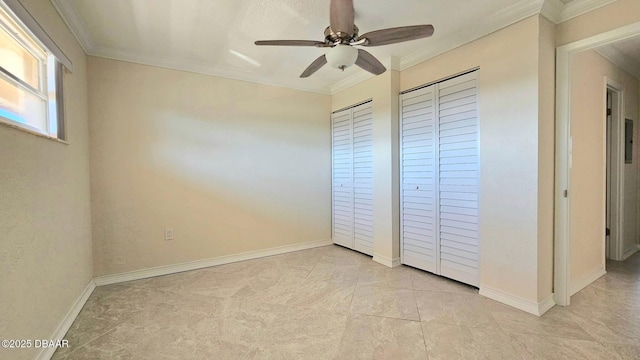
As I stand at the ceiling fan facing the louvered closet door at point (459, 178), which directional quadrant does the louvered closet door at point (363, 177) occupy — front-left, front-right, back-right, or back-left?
front-left

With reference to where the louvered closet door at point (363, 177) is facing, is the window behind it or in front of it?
in front

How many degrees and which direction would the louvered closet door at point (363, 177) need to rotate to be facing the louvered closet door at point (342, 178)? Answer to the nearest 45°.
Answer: approximately 90° to its right

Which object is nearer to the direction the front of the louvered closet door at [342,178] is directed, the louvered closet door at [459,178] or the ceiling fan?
the ceiling fan

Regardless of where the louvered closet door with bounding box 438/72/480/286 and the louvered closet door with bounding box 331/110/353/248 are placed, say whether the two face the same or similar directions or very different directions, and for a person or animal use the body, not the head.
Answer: same or similar directions

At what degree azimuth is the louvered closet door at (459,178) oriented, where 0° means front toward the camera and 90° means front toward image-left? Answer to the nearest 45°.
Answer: approximately 45°

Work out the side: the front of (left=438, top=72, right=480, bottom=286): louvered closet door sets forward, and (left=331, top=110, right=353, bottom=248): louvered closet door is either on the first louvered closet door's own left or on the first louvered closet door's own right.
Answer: on the first louvered closet door's own right

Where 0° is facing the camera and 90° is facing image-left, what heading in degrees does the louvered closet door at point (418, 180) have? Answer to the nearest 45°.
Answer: approximately 45°

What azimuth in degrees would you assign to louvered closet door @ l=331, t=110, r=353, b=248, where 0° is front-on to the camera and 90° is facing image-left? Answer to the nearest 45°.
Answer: approximately 45°

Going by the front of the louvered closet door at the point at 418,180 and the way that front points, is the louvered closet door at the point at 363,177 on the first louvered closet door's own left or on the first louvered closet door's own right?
on the first louvered closet door's own right

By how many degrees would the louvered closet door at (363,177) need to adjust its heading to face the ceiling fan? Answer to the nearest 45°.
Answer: approximately 45° to its left

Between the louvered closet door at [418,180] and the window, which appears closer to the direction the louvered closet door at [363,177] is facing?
the window

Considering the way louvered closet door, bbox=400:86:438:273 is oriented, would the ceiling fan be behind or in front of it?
in front

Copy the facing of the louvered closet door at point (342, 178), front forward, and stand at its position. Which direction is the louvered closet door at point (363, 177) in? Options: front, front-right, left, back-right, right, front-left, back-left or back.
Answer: left

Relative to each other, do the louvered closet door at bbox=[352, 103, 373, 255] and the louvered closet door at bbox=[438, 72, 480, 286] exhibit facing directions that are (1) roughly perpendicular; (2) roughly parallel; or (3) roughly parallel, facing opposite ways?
roughly parallel

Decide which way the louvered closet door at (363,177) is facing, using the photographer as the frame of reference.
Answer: facing the viewer and to the left of the viewer
